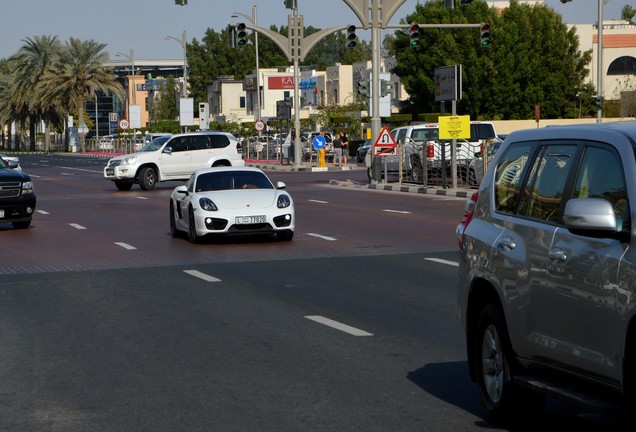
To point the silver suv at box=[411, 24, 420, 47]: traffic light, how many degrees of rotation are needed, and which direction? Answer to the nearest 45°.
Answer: approximately 135° to its left

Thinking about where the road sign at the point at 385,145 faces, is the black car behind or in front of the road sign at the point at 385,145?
in front

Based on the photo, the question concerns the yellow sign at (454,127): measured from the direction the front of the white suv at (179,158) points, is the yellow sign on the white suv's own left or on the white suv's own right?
on the white suv's own left

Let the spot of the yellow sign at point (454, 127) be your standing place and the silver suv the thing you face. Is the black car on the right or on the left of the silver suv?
right

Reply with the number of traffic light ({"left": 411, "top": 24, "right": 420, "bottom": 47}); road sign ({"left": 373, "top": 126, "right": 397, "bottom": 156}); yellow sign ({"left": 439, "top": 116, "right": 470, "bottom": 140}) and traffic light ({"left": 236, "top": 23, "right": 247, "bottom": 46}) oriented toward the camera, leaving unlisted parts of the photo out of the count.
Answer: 4

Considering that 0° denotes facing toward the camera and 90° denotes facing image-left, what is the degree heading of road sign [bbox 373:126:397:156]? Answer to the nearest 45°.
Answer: approximately 0°

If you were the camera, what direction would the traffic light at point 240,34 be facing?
facing the viewer

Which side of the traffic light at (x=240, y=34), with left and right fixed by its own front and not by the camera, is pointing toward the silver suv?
front

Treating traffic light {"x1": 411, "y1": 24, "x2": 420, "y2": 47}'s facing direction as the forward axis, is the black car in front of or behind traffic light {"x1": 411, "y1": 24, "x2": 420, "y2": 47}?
in front

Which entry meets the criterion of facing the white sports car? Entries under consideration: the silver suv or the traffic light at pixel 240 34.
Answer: the traffic light

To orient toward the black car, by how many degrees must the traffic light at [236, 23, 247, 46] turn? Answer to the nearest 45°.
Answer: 0° — it already faces it

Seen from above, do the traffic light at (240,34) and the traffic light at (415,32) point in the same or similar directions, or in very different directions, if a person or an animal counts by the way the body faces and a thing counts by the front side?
same or similar directions
